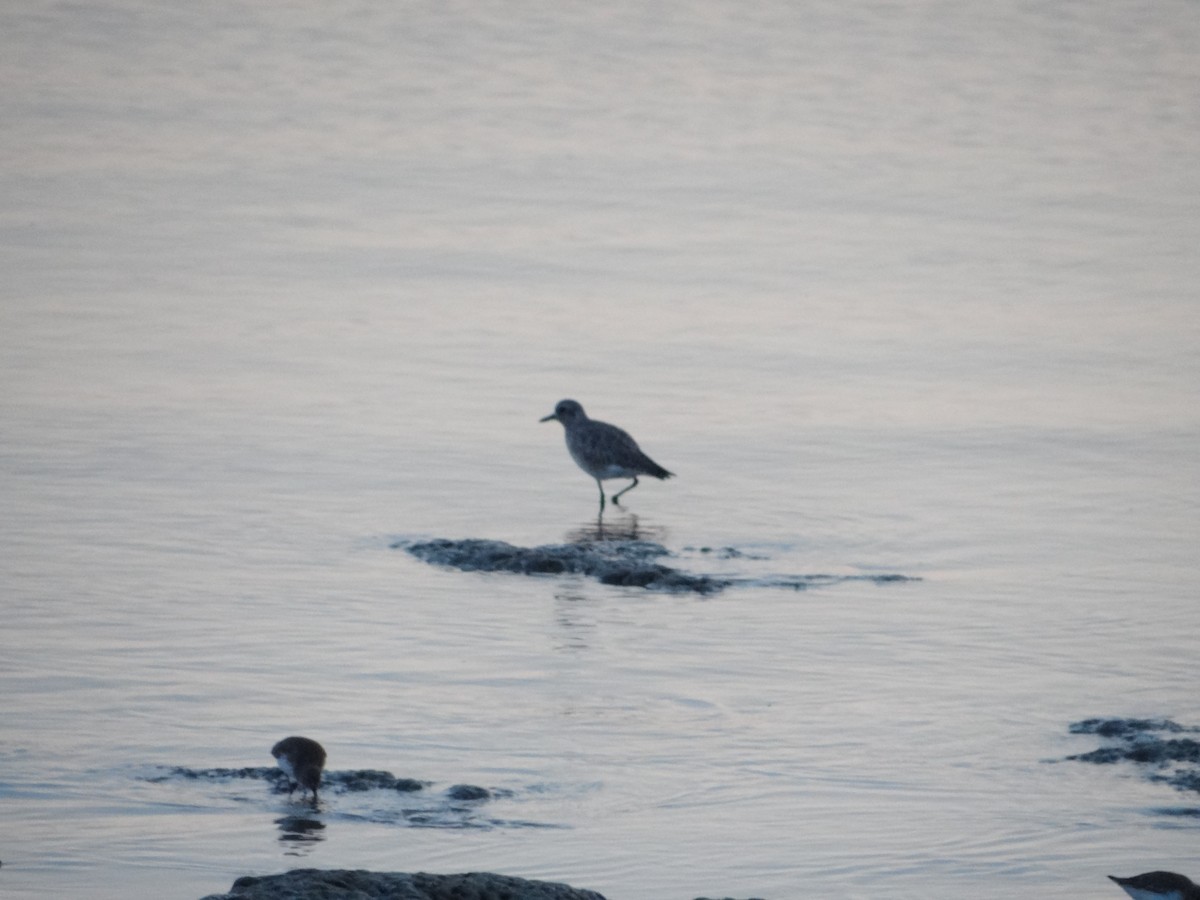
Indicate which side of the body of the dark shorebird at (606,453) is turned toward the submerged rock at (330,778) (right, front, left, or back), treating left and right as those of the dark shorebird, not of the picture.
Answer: left

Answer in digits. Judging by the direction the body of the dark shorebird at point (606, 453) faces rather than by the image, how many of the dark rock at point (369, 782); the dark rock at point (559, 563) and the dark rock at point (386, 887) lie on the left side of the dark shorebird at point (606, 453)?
3

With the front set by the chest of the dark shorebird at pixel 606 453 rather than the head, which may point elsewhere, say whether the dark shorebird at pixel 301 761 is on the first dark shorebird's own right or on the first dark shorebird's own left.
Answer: on the first dark shorebird's own left

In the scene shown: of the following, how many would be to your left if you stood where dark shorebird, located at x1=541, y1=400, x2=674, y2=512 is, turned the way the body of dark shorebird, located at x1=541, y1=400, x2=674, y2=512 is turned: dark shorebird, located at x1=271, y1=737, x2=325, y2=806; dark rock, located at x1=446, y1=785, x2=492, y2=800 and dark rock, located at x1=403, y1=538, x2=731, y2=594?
3

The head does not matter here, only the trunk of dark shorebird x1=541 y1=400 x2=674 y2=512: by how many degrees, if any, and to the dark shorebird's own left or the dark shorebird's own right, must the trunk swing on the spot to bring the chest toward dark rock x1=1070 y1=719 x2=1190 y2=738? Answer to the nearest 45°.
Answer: approximately 135° to the dark shorebird's own left

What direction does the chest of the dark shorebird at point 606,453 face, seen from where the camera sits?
to the viewer's left

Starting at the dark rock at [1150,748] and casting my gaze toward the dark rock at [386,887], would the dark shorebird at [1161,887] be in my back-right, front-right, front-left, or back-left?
front-left

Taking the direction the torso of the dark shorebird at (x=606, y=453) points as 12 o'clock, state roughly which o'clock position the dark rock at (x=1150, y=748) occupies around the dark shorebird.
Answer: The dark rock is roughly at 8 o'clock from the dark shorebird.

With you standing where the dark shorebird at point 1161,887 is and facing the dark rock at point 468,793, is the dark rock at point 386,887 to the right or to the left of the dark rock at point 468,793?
left

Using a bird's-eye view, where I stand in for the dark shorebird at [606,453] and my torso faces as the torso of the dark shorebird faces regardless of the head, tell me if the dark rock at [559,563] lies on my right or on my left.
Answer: on my left
